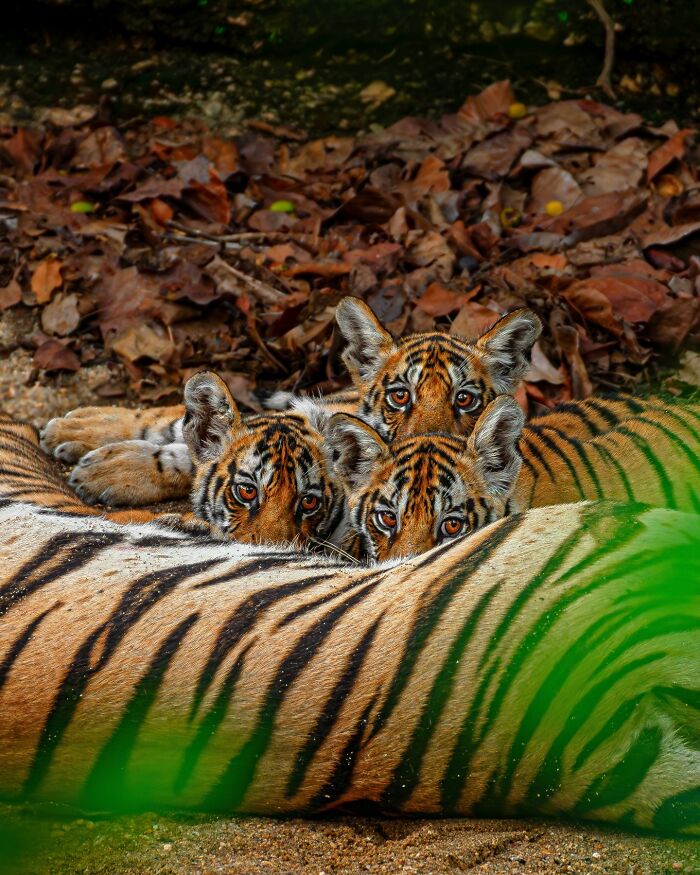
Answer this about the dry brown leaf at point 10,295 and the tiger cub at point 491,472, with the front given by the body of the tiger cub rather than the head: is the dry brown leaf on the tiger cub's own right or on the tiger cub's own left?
on the tiger cub's own right

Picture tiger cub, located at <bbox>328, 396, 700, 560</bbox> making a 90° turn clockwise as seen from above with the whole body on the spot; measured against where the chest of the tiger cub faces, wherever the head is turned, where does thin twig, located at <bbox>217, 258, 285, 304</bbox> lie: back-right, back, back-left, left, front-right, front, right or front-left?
front

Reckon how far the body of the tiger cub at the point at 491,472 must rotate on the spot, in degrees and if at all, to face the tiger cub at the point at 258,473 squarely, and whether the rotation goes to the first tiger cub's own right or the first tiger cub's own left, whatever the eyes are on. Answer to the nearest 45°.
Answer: approximately 45° to the first tiger cub's own right

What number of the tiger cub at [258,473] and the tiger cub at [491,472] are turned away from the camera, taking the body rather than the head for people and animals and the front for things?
0

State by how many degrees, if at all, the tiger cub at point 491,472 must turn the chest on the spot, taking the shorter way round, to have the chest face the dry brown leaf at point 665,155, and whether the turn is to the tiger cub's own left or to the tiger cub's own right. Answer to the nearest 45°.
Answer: approximately 135° to the tiger cub's own right

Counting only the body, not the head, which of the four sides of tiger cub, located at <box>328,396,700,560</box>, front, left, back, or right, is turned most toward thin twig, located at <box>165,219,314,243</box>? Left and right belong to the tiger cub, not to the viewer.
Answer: right

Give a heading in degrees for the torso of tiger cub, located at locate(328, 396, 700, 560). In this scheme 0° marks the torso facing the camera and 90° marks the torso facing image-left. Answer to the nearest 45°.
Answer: approximately 45°
